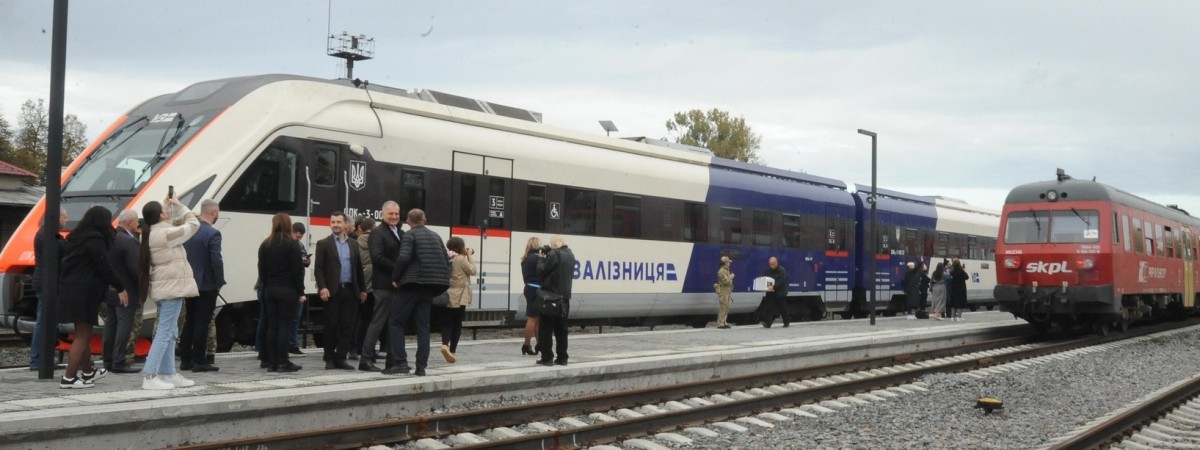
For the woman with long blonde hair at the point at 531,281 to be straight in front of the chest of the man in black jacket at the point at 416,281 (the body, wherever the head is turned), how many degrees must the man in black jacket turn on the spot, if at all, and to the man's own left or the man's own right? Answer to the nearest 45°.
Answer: approximately 90° to the man's own right

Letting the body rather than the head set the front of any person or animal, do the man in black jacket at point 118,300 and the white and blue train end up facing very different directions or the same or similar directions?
very different directions

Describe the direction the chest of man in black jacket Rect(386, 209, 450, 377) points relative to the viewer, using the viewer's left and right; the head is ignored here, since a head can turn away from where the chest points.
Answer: facing away from the viewer and to the left of the viewer
